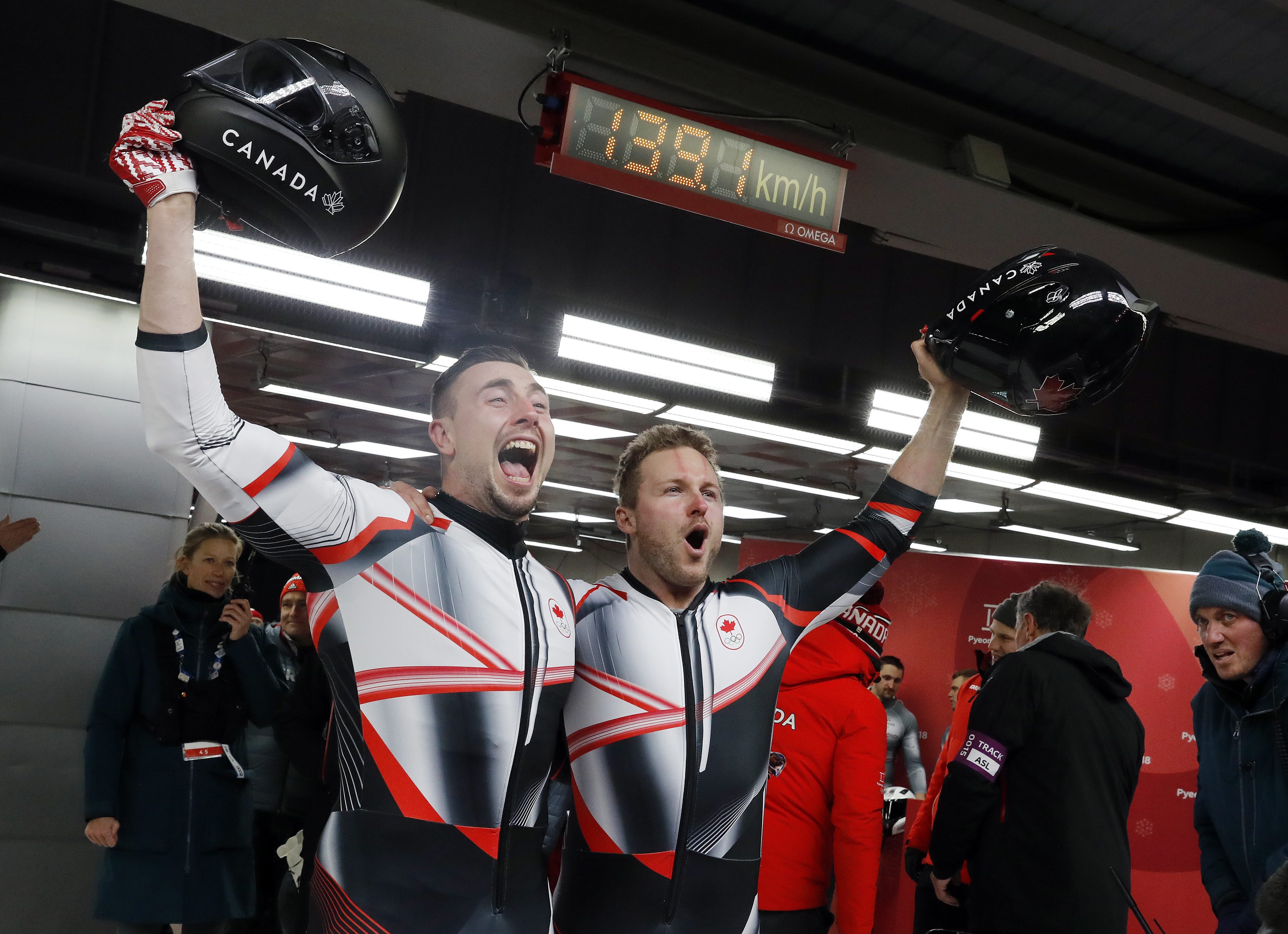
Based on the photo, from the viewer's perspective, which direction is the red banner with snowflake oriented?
toward the camera

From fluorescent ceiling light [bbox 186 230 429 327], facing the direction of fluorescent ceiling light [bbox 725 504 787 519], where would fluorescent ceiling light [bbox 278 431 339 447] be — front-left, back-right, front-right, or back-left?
front-left

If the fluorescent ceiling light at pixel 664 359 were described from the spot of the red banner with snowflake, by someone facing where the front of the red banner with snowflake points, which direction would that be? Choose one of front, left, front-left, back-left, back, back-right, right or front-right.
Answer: front-right

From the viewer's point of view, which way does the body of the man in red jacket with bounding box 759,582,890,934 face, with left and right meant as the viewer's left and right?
facing away from the viewer and to the right of the viewer

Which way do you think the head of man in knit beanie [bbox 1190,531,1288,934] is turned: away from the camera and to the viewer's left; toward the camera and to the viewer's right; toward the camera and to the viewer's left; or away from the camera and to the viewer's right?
toward the camera and to the viewer's left

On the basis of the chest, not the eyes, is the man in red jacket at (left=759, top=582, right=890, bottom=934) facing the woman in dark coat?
no

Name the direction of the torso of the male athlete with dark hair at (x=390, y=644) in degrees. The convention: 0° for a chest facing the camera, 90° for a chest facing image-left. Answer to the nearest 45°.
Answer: approximately 315°

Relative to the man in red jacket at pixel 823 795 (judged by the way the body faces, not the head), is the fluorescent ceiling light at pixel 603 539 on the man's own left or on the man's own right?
on the man's own left

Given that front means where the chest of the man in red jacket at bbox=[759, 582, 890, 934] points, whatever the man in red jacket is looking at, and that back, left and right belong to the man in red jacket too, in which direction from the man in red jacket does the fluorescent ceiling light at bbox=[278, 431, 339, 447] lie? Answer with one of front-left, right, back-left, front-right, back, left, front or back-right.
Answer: left

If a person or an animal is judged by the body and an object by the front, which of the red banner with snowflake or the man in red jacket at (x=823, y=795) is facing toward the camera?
the red banner with snowflake

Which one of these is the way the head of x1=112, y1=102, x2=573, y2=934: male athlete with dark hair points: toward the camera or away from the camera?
toward the camera

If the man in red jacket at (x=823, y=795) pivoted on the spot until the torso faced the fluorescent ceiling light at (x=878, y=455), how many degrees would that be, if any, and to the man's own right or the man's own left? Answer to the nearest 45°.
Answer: approximately 45° to the man's own left

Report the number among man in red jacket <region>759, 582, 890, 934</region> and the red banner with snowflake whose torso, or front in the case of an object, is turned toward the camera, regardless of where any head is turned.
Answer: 1

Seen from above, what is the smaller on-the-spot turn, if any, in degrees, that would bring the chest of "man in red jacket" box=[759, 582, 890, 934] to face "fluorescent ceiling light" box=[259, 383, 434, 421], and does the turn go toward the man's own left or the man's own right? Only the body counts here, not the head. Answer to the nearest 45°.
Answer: approximately 90° to the man's own left
